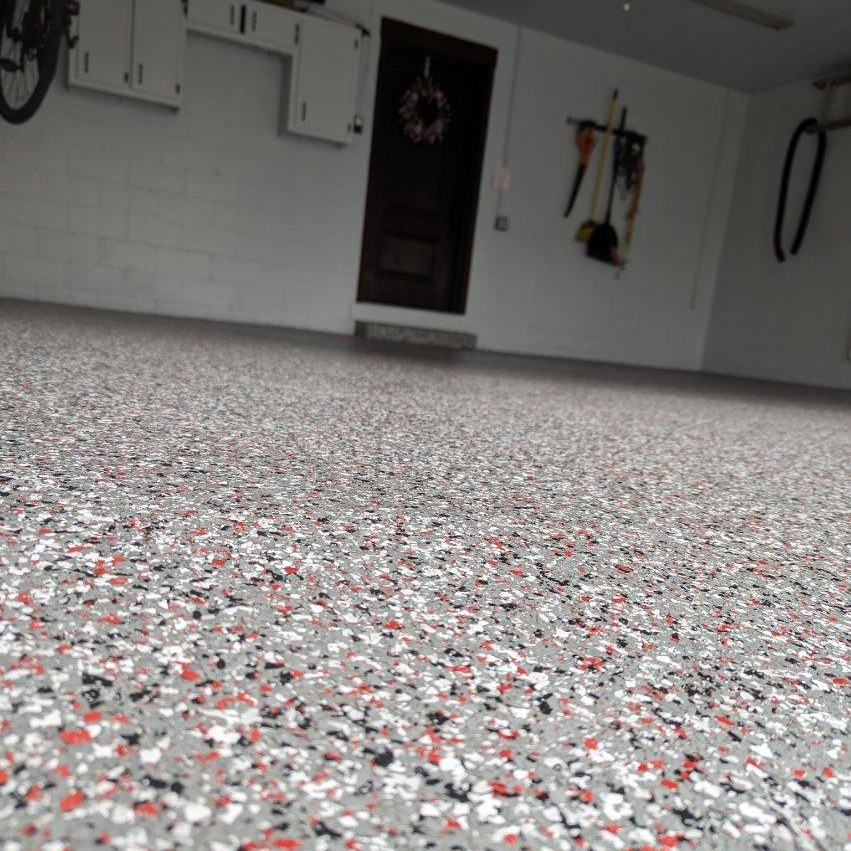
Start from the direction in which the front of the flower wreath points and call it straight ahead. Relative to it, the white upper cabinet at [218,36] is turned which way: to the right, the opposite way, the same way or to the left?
the same way

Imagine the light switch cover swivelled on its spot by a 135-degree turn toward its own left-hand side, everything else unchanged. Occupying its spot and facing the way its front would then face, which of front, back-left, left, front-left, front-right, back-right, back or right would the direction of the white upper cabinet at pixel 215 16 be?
back

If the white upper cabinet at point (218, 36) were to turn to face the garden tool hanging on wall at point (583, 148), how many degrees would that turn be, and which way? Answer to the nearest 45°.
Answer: approximately 90° to its left

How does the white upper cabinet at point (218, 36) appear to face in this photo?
toward the camera

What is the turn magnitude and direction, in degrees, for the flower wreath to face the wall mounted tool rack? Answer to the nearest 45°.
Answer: approximately 90° to its left

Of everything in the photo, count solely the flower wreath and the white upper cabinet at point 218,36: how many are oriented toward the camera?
2

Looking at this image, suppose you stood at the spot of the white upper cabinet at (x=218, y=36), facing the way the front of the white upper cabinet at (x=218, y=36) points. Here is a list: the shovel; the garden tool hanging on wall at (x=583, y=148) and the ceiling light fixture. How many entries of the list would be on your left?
3

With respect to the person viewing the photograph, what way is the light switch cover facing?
facing the viewer

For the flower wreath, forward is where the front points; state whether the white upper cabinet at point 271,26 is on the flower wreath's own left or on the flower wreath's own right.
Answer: on the flower wreath's own right

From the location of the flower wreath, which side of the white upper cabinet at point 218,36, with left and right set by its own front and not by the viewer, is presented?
left

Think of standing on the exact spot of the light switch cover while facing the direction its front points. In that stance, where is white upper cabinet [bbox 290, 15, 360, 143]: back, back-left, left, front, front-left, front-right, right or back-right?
front-right

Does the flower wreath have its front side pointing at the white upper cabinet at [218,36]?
no

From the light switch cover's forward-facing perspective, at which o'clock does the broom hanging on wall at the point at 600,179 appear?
The broom hanging on wall is roughly at 8 o'clock from the light switch cover.

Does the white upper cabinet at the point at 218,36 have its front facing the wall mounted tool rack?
no

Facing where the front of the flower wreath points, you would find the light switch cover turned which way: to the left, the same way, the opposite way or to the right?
the same way

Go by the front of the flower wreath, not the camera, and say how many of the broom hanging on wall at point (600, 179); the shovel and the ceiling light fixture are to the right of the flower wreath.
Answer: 0
